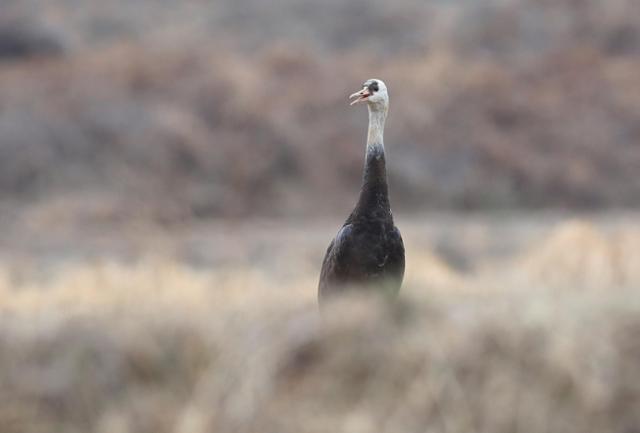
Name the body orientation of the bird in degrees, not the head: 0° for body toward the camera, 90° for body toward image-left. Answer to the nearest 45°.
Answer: approximately 0°
